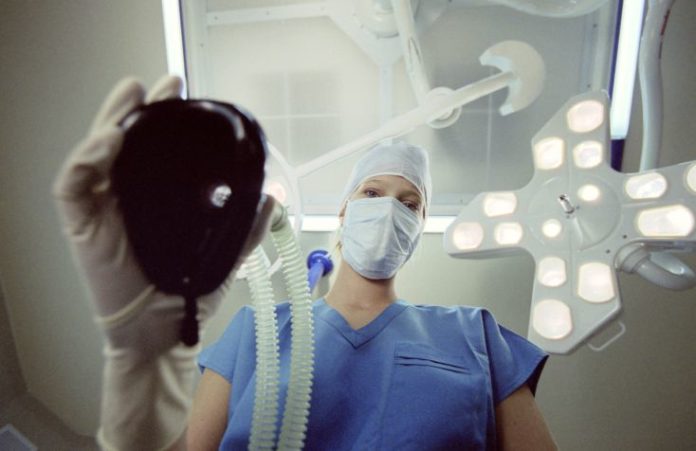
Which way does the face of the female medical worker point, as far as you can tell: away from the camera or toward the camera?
toward the camera

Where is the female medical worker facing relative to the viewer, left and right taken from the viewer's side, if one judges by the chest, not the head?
facing the viewer
